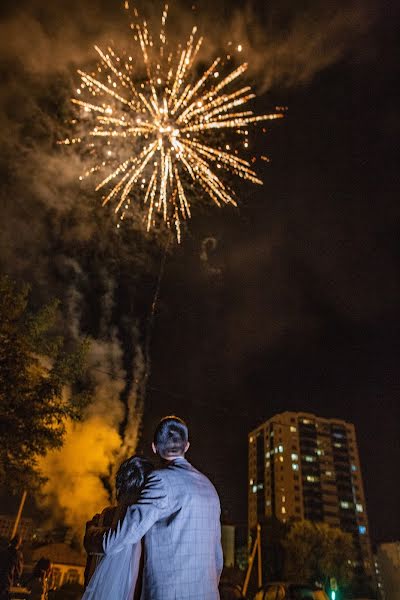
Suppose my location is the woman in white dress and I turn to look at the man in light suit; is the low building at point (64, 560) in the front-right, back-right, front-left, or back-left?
back-left

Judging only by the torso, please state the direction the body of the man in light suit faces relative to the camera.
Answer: away from the camera

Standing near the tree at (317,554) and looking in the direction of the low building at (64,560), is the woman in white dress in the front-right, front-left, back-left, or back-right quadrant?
front-left

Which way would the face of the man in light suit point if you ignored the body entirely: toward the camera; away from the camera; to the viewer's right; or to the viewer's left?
away from the camera

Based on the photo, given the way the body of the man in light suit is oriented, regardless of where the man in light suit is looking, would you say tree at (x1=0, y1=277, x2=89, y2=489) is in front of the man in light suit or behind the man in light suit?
in front

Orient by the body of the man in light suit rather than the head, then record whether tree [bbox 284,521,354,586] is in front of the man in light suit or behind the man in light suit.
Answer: in front

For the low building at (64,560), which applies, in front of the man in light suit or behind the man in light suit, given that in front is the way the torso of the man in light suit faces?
in front
